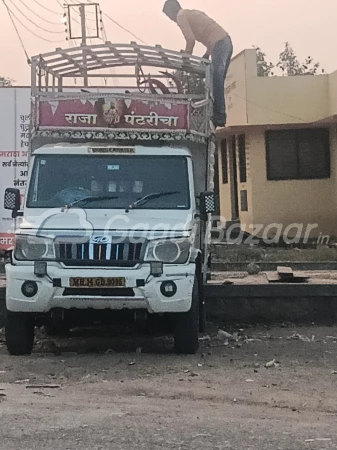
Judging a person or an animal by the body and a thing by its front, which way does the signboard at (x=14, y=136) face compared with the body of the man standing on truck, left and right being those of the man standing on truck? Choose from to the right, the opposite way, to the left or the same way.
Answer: to the left

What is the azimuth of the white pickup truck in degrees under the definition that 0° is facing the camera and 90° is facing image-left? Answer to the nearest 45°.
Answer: approximately 0°

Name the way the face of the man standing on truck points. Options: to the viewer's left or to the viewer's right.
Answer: to the viewer's left

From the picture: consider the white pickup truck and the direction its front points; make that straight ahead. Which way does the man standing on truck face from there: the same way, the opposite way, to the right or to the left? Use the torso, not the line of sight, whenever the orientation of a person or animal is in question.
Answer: to the right

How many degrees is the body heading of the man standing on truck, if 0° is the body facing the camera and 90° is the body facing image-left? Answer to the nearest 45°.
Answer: approximately 90°
